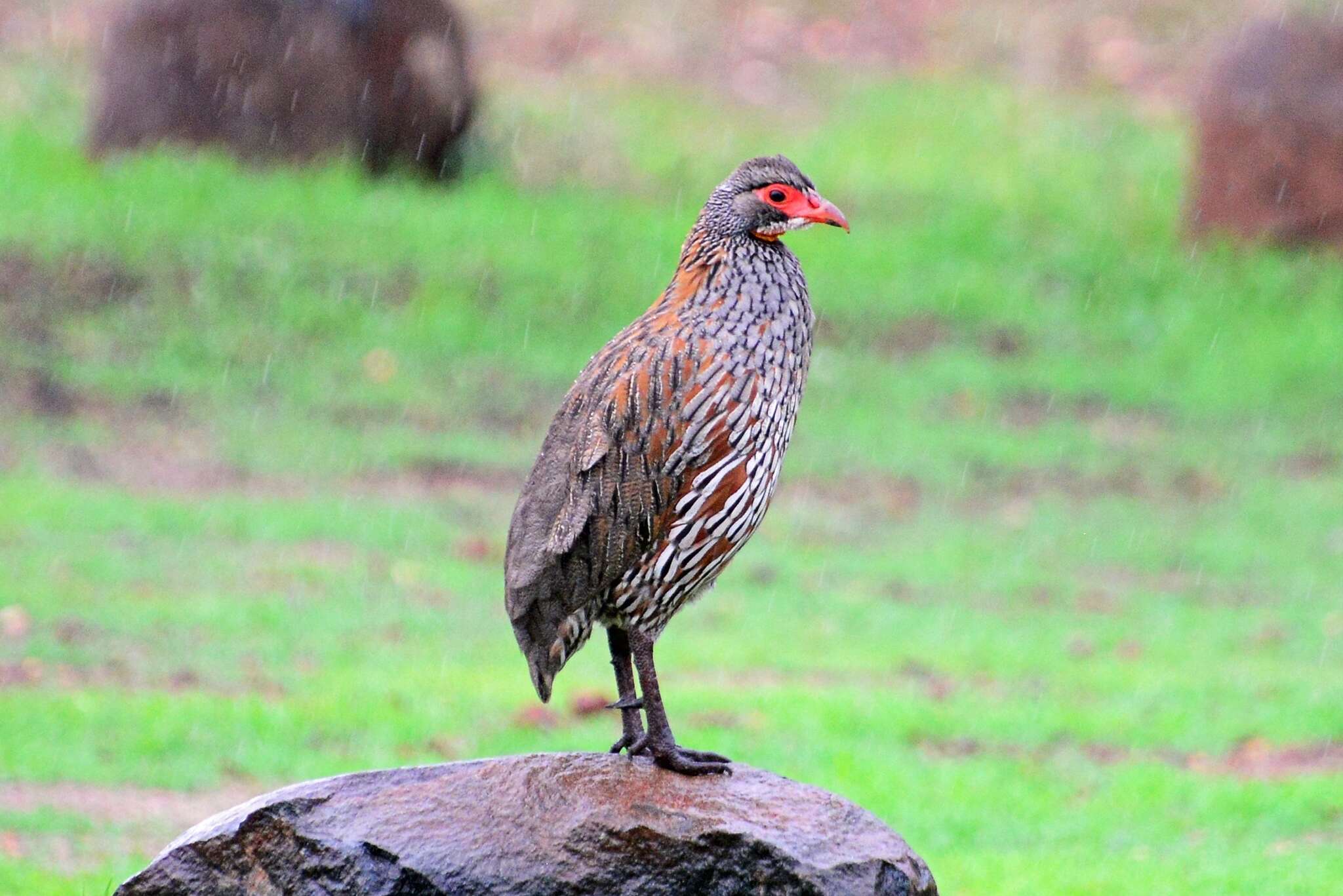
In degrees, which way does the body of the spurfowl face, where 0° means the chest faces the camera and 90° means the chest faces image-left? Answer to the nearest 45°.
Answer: approximately 270°

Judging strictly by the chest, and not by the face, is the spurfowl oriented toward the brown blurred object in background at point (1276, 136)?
no

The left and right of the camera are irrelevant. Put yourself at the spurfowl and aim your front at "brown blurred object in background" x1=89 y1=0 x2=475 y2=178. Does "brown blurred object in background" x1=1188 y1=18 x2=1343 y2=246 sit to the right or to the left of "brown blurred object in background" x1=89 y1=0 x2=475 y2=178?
right

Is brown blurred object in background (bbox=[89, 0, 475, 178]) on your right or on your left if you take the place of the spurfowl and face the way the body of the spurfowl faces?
on your left

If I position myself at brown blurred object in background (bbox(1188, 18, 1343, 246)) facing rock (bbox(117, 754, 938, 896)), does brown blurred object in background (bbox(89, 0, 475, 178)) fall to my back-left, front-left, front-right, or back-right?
front-right
